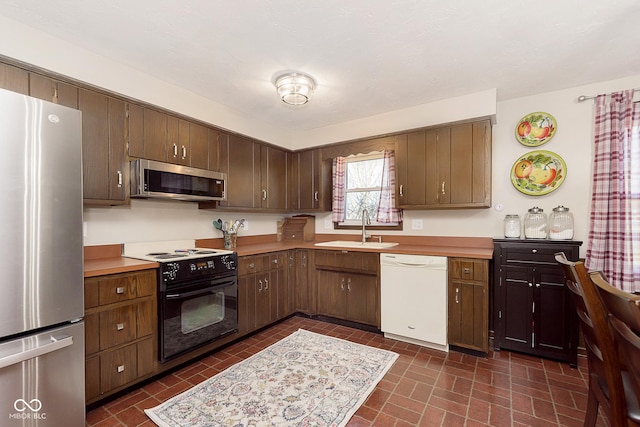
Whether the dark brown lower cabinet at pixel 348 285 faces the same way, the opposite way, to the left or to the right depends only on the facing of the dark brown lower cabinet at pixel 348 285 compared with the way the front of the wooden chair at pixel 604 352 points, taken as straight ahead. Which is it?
to the right

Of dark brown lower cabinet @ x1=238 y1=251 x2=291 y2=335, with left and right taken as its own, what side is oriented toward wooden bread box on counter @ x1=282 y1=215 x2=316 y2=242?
left

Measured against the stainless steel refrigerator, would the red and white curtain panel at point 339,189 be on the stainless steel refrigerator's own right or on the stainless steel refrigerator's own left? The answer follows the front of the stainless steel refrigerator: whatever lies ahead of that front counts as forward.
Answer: on the stainless steel refrigerator's own left

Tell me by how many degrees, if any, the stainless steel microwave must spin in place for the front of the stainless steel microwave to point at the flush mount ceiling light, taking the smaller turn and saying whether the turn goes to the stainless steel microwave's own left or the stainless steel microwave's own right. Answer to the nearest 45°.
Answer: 0° — it already faces it

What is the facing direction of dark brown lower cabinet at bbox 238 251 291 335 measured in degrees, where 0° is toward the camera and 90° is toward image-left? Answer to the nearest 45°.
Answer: approximately 315°

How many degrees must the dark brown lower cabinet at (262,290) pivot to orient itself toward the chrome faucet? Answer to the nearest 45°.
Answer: approximately 45° to its left

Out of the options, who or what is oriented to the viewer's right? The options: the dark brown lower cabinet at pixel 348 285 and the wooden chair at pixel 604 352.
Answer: the wooden chair

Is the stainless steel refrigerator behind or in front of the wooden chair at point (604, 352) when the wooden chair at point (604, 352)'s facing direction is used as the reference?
behind
